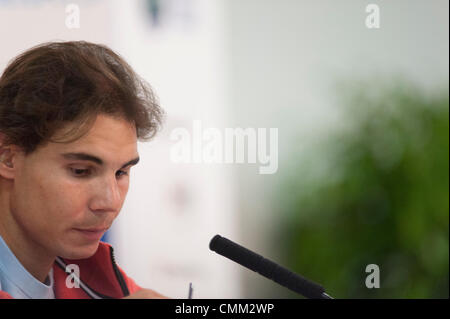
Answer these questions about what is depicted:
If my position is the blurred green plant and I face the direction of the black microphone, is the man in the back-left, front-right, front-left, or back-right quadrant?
front-right

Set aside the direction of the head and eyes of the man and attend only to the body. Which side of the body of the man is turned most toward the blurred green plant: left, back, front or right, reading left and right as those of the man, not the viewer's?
left

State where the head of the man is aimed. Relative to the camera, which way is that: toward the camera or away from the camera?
toward the camera

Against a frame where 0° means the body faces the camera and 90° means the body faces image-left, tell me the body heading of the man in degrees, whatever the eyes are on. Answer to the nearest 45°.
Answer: approximately 315°
